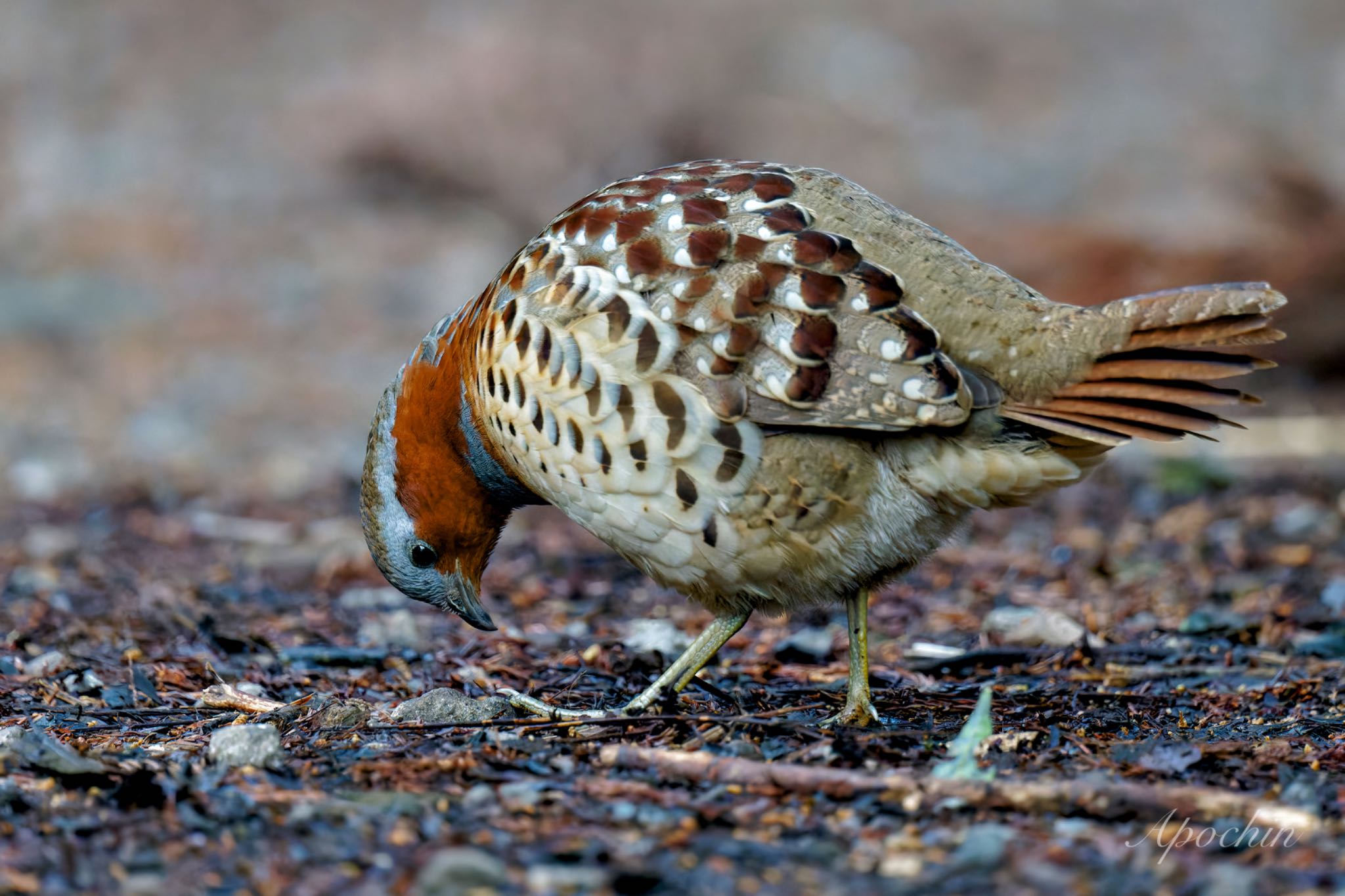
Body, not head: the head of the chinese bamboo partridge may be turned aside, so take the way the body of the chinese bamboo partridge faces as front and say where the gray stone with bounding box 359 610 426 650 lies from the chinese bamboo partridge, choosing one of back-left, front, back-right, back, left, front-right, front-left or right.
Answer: front-right

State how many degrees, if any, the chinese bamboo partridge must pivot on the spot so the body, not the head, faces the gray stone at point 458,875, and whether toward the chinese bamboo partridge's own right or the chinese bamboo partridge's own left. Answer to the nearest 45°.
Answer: approximately 90° to the chinese bamboo partridge's own left

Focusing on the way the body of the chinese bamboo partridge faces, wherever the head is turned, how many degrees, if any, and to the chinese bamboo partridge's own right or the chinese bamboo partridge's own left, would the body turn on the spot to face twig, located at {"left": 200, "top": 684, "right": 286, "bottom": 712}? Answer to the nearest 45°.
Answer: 0° — it already faces it

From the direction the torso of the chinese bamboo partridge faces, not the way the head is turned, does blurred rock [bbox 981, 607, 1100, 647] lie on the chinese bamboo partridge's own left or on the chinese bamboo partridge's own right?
on the chinese bamboo partridge's own right

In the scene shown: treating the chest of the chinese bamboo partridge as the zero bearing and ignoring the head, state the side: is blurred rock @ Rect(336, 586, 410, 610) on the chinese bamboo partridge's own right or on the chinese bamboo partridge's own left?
on the chinese bamboo partridge's own right

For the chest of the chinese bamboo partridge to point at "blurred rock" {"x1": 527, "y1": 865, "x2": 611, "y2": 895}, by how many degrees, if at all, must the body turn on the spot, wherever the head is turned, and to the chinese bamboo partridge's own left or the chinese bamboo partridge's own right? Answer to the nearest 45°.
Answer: approximately 90° to the chinese bamboo partridge's own left

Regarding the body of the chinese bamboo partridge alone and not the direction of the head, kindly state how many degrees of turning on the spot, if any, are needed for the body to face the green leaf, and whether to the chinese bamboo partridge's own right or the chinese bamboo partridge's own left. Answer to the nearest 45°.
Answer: approximately 135° to the chinese bamboo partridge's own left

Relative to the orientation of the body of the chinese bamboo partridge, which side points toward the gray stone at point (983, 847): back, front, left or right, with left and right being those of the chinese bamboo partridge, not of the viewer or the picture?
left

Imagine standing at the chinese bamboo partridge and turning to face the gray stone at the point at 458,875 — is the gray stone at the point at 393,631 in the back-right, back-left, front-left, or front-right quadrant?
back-right

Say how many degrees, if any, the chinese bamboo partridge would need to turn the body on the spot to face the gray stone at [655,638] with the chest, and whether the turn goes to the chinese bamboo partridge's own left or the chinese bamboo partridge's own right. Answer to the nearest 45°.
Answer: approximately 90° to the chinese bamboo partridge's own right

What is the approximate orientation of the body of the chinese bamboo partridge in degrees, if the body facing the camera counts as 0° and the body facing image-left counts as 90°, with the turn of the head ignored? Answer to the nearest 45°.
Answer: approximately 90°
